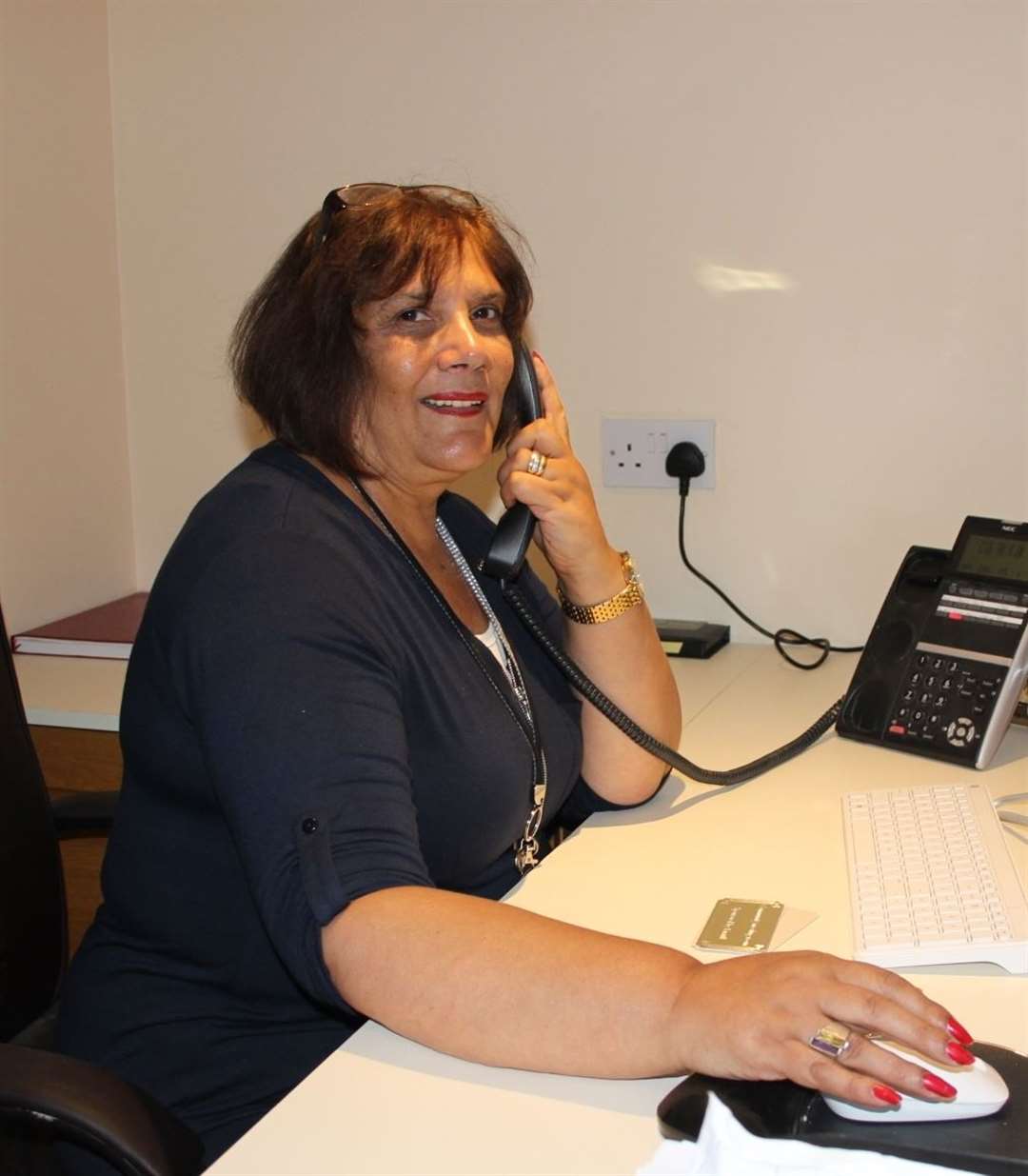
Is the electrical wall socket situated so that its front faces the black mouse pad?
yes

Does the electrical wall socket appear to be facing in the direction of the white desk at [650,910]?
yes

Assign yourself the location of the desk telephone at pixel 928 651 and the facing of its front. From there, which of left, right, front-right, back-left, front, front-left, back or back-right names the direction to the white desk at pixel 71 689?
front-right

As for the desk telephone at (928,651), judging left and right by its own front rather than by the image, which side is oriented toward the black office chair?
front

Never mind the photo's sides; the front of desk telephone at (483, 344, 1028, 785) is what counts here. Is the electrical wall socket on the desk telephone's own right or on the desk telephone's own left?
on the desk telephone's own right

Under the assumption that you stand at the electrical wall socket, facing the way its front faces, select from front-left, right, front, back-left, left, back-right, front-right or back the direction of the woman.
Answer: front

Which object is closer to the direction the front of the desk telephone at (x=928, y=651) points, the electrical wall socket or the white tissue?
the white tissue

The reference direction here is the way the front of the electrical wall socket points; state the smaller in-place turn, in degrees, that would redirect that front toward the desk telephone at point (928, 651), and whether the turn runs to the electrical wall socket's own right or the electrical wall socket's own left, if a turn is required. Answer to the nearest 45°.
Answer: approximately 45° to the electrical wall socket's own left

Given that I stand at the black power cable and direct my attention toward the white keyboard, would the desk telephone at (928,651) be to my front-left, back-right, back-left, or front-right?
front-left

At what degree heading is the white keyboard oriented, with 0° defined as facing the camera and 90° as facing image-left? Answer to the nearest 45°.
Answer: approximately 90°

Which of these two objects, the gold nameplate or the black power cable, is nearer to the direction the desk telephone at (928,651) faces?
the gold nameplate

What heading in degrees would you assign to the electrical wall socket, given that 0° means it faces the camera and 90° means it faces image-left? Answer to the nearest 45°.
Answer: approximately 0°

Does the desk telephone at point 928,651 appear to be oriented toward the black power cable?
no

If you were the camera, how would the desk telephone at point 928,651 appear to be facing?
facing the viewer and to the left of the viewer

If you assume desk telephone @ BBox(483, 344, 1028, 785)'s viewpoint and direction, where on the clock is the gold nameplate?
The gold nameplate is roughly at 11 o'clock from the desk telephone.
